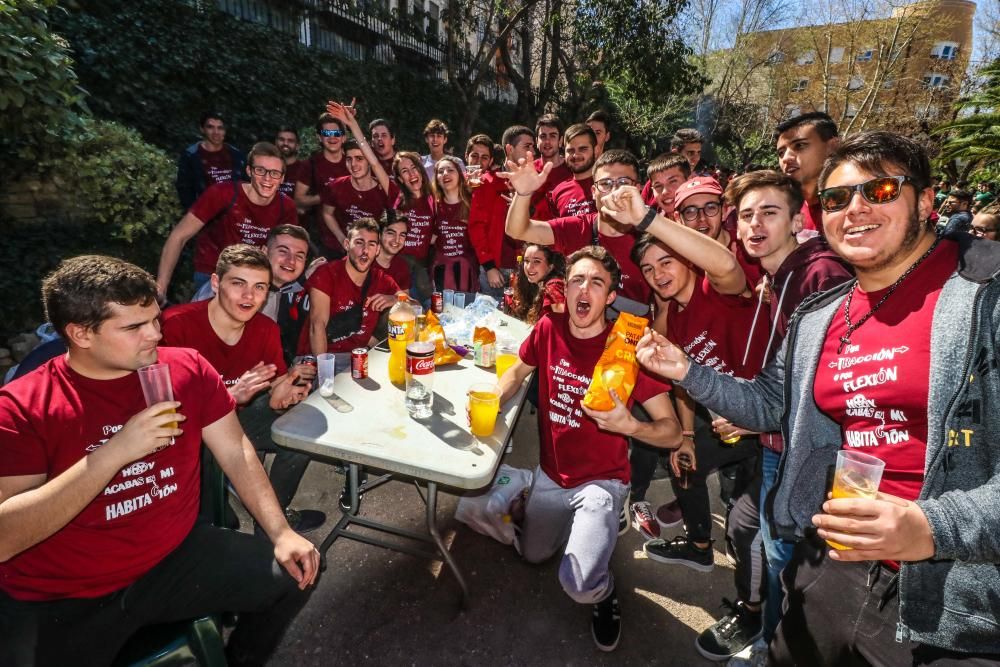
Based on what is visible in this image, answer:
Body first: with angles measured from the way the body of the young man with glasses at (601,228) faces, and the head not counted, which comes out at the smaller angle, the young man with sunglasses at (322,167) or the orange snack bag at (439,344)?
the orange snack bag

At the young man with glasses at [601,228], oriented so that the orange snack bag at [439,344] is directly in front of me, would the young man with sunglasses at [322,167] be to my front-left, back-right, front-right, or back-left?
front-right

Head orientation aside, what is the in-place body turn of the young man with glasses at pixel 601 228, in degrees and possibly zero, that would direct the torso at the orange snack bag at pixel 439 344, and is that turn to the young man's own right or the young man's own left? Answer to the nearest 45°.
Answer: approximately 45° to the young man's own right

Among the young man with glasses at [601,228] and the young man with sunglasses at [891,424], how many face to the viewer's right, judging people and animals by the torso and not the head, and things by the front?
0

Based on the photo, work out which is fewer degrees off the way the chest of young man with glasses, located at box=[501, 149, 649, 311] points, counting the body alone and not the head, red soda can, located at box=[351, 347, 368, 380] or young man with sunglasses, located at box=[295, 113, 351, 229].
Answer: the red soda can

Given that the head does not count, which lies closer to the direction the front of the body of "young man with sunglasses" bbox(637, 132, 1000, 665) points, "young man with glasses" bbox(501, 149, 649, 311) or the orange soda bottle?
the orange soda bottle

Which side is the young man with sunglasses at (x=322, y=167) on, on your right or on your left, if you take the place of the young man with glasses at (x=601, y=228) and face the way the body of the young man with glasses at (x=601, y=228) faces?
on your right

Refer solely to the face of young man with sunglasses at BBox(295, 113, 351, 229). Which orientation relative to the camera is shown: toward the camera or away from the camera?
toward the camera

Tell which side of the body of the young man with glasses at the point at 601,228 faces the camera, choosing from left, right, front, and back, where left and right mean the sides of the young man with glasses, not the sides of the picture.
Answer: front

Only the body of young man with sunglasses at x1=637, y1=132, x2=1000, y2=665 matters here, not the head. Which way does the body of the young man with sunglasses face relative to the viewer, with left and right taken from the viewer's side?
facing the viewer and to the left of the viewer
